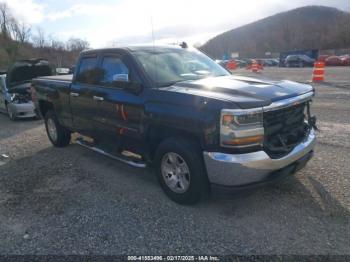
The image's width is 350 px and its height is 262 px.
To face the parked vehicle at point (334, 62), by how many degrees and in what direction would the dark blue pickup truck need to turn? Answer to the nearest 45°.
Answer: approximately 90° to its left

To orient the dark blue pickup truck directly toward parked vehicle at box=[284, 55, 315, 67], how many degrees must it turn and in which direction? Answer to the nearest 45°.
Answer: approximately 90° to its left

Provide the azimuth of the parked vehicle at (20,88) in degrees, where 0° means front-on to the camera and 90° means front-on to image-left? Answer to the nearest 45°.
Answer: approximately 315°

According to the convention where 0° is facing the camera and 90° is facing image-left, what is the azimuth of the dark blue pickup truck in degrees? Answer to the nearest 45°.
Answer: approximately 315°

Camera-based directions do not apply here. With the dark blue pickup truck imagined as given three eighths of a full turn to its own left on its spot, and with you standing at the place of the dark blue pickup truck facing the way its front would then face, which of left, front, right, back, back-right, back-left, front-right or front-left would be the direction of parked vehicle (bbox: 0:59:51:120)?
front-left
